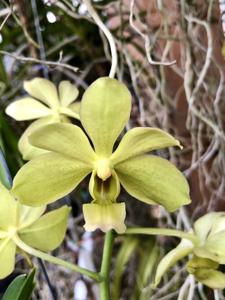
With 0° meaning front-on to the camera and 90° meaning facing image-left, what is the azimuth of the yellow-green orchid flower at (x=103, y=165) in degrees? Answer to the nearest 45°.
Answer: approximately 0°

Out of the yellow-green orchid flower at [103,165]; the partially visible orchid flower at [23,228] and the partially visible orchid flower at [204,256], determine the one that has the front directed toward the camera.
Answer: the yellow-green orchid flower
